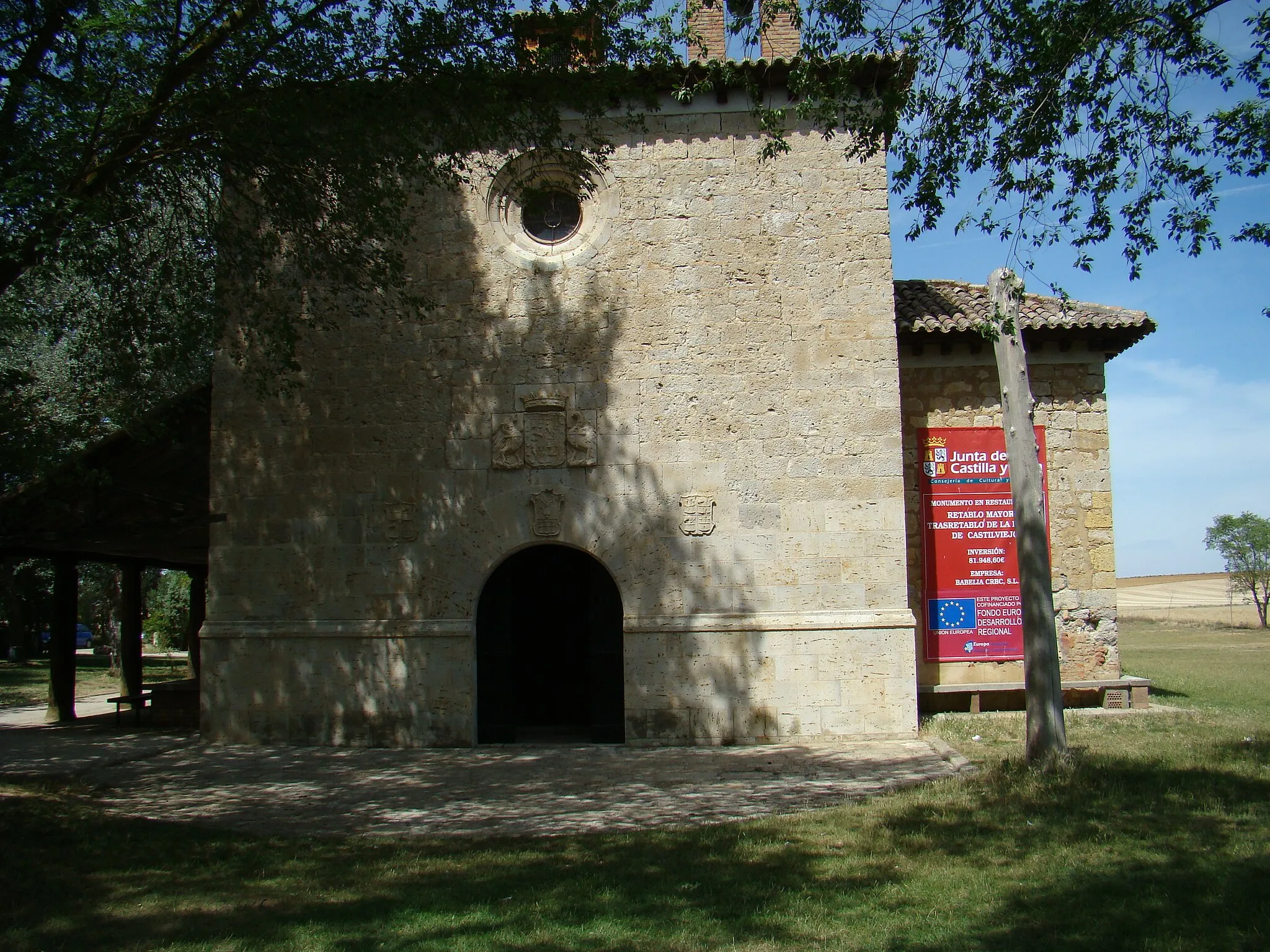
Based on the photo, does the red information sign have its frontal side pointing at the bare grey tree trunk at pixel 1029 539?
yes

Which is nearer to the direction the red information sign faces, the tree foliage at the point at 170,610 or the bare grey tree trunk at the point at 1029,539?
the bare grey tree trunk

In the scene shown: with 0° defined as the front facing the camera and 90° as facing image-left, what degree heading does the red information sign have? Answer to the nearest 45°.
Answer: approximately 0°

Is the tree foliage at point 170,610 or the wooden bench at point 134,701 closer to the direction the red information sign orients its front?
the wooden bench

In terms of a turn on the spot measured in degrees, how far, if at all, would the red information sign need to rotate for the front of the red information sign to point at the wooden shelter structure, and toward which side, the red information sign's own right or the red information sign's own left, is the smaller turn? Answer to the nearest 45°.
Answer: approximately 90° to the red information sign's own right

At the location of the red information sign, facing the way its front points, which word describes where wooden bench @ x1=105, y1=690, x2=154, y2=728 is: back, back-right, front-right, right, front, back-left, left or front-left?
right

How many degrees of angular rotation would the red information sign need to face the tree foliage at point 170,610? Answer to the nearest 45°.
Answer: approximately 135° to its right

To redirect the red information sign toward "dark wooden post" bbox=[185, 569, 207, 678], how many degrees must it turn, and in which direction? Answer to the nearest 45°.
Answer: approximately 90° to its right
